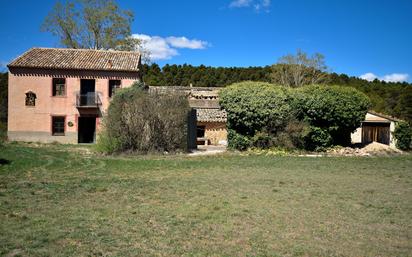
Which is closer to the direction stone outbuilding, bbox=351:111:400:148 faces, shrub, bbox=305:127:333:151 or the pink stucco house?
the shrub

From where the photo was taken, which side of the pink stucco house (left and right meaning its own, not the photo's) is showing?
front

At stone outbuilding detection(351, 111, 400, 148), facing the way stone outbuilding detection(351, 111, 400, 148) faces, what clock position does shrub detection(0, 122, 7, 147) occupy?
The shrub is roughly at 2 o'clock from the stone outbuilding.

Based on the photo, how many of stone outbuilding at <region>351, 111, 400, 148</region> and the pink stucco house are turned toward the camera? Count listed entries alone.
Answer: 2

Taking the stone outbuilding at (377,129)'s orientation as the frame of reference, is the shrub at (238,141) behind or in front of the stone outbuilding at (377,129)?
in front

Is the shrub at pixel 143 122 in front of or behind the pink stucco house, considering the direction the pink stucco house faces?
in front

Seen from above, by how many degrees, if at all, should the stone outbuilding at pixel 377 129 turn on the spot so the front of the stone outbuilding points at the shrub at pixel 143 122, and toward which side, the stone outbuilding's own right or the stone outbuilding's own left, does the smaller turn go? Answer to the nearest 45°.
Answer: approximately 45° to the stone outbuilding's own right

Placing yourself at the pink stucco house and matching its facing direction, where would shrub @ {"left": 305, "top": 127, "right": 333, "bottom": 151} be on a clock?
The shrub is roughly at 10 o'clock from the pink stucco house.

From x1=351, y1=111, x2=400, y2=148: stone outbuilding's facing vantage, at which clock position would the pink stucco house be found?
The pink stucco house is roughly at 2 o'clock from the stone outbuilding.

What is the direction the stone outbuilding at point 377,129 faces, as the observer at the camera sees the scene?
facing the viewer
